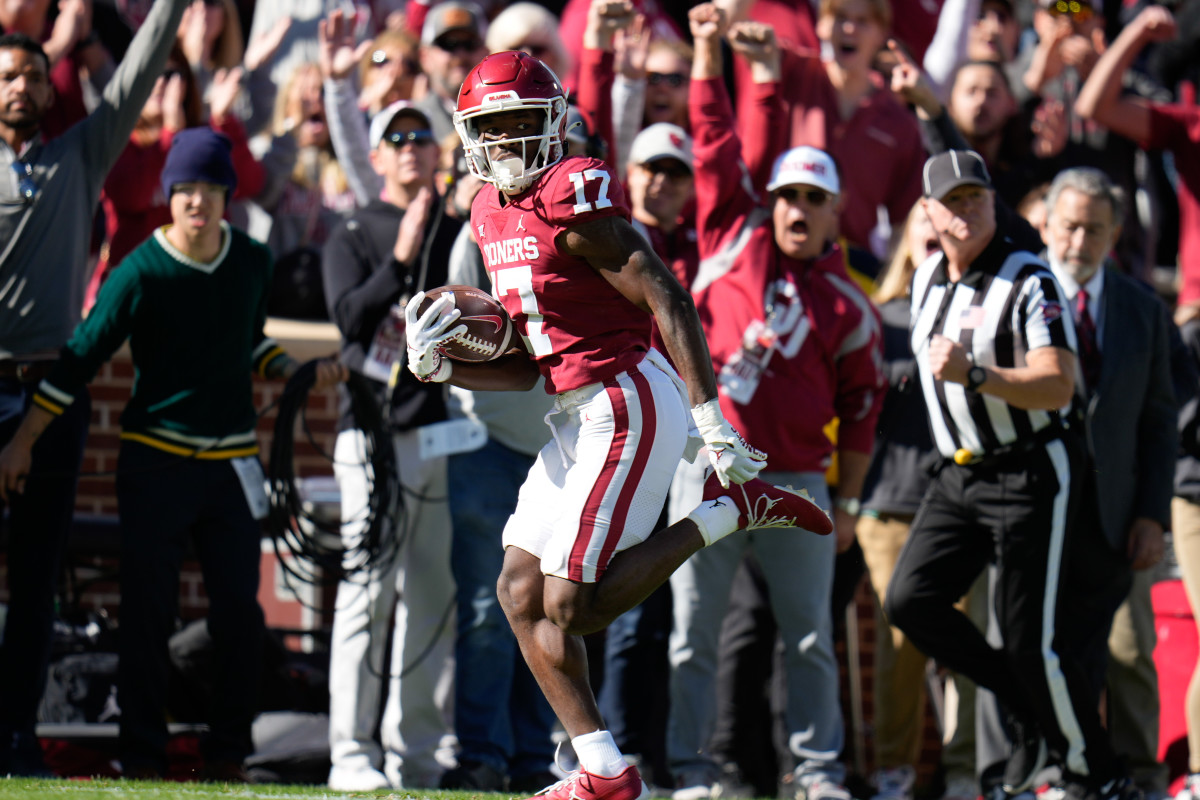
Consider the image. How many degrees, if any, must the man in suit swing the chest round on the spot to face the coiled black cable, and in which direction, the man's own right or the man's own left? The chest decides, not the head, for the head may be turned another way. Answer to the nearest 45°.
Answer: approximately 45° to the man's own right

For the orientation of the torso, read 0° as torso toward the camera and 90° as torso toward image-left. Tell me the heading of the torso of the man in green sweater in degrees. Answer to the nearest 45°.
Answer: approximately 0°

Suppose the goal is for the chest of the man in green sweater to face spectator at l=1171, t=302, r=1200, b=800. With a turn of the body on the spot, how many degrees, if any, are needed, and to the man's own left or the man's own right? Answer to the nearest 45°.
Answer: approximately 90° to the man's own left

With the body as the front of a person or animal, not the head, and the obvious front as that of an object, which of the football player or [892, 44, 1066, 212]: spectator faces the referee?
the spectator

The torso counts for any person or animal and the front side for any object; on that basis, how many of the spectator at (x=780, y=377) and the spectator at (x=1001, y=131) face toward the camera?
2

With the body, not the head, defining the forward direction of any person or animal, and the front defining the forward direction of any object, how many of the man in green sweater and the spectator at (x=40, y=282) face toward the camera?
2

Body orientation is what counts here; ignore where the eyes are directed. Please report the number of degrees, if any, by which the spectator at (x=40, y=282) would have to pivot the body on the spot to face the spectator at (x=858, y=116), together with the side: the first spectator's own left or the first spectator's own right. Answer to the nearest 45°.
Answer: approximately 90° to the first spectator's own left

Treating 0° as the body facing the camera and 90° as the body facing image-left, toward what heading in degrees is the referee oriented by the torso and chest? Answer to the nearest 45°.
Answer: approximately 45°

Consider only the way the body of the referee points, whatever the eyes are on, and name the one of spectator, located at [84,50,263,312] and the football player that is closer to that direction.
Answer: the football player
